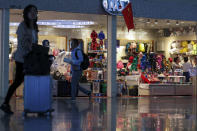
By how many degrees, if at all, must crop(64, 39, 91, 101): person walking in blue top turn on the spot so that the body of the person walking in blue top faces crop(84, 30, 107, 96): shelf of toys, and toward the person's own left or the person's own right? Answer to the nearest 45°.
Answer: approximately 90° to the person's own right

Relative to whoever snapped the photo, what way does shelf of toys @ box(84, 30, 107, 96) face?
facing the viewer

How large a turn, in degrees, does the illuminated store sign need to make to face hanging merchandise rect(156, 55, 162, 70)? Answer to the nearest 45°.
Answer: approximately 135° to its left

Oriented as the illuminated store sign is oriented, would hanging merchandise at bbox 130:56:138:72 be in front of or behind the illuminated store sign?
behind

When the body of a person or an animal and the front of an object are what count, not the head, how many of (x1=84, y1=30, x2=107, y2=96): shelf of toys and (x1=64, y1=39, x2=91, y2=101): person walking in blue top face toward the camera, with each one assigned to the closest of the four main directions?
1

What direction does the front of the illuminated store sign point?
toward the camera

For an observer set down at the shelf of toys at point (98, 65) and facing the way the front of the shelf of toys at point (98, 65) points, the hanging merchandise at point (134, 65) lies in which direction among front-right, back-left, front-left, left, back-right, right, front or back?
back-left

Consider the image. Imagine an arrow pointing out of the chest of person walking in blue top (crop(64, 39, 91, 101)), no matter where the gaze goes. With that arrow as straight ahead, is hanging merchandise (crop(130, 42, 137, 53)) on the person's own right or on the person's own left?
on the person's own right
